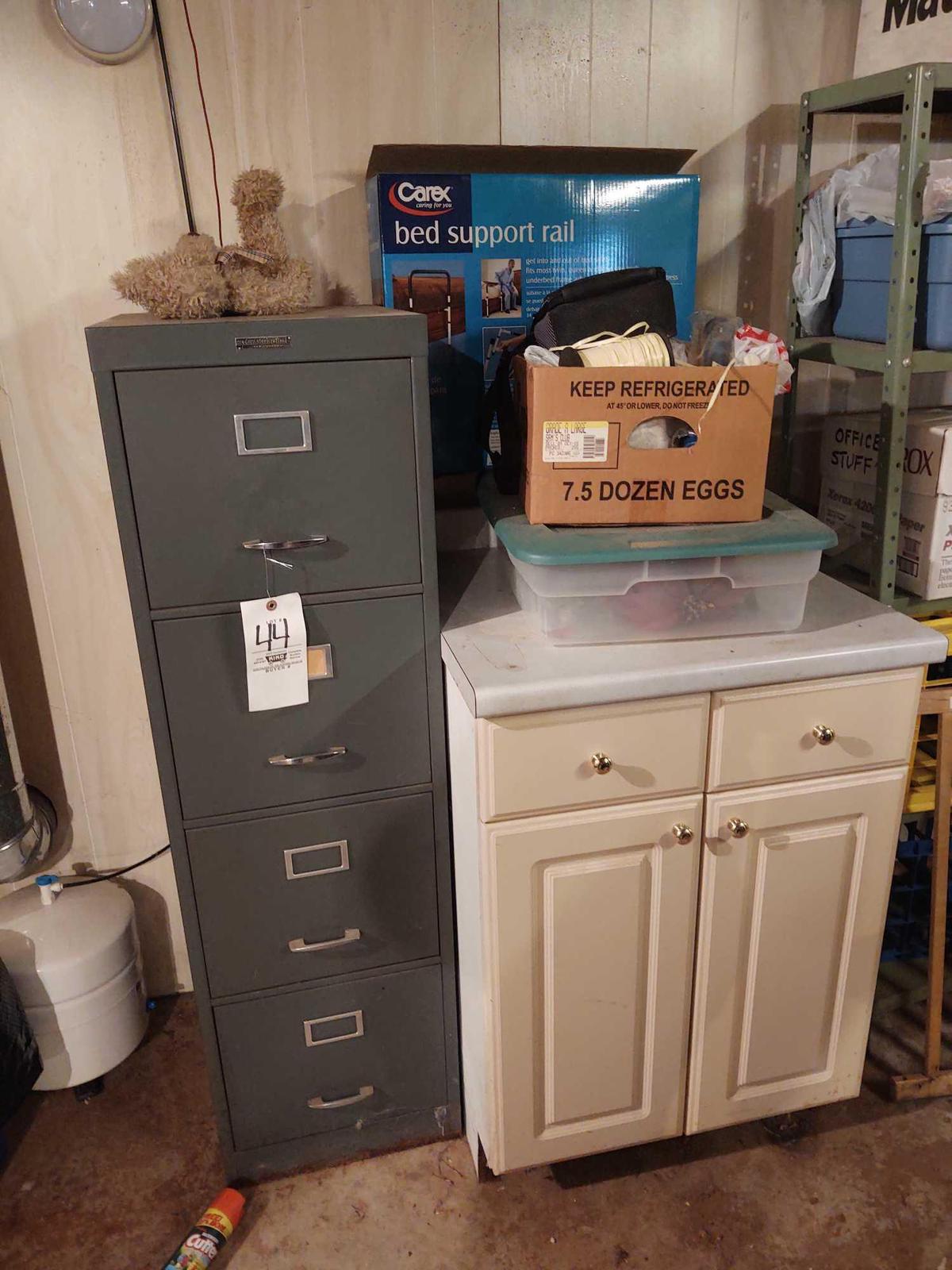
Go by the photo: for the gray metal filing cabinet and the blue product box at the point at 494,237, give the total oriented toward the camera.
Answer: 2

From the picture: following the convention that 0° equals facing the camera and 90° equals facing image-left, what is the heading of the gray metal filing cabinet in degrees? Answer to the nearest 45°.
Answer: approximately 0°

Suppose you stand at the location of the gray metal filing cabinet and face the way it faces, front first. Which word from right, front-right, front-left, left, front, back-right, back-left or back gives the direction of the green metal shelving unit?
left

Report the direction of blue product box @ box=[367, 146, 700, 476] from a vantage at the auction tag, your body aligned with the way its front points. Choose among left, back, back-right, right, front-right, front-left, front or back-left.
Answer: back-left

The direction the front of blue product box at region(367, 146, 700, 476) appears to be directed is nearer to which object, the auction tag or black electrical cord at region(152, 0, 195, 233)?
the auction tag

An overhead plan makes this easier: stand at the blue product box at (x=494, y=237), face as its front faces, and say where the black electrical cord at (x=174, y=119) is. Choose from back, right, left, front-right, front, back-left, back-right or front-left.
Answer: right

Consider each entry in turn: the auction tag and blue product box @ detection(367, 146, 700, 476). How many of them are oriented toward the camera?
2
